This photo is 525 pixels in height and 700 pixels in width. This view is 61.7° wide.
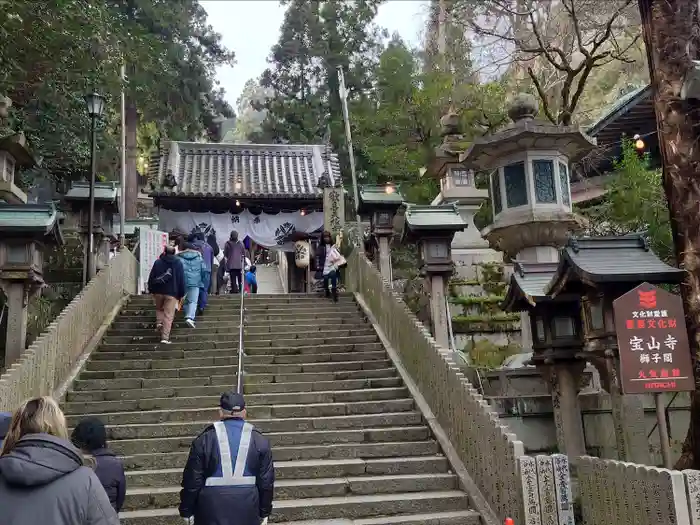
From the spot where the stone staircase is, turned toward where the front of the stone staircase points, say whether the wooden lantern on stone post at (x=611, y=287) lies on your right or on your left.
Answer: on your left

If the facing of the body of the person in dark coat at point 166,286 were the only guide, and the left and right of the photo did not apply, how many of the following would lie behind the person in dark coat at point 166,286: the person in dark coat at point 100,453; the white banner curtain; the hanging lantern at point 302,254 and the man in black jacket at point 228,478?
2

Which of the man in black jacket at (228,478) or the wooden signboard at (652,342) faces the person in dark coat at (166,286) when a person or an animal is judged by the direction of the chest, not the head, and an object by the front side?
the man in black jacket

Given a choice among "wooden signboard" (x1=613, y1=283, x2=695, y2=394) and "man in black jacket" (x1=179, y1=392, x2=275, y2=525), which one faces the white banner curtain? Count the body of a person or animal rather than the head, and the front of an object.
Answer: the man in black jacket

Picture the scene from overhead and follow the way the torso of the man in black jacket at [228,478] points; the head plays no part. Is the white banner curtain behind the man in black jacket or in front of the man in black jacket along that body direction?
in front

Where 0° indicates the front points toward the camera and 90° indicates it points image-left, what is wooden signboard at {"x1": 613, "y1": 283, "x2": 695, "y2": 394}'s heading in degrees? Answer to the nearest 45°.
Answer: approximately 0°

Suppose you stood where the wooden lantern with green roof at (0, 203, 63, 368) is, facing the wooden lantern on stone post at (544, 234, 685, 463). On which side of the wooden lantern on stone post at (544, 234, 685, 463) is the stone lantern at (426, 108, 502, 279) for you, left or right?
left

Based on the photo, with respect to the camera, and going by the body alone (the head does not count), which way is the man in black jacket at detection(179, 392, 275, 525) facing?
away from the camera

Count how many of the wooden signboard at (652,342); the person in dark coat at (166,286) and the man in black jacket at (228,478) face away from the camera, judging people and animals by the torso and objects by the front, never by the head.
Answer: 2

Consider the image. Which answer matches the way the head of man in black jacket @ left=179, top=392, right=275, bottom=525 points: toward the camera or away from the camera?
away from the camera

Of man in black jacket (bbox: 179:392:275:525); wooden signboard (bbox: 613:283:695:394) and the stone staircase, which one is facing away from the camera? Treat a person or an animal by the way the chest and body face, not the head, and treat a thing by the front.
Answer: the man in black jacket

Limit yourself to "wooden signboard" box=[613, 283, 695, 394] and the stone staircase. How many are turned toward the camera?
2

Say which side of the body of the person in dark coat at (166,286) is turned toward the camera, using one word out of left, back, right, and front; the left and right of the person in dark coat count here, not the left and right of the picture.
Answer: back

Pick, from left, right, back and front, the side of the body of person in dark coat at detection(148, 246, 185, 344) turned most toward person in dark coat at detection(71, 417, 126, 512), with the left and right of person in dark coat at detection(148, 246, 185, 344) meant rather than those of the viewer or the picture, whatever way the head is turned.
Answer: back
